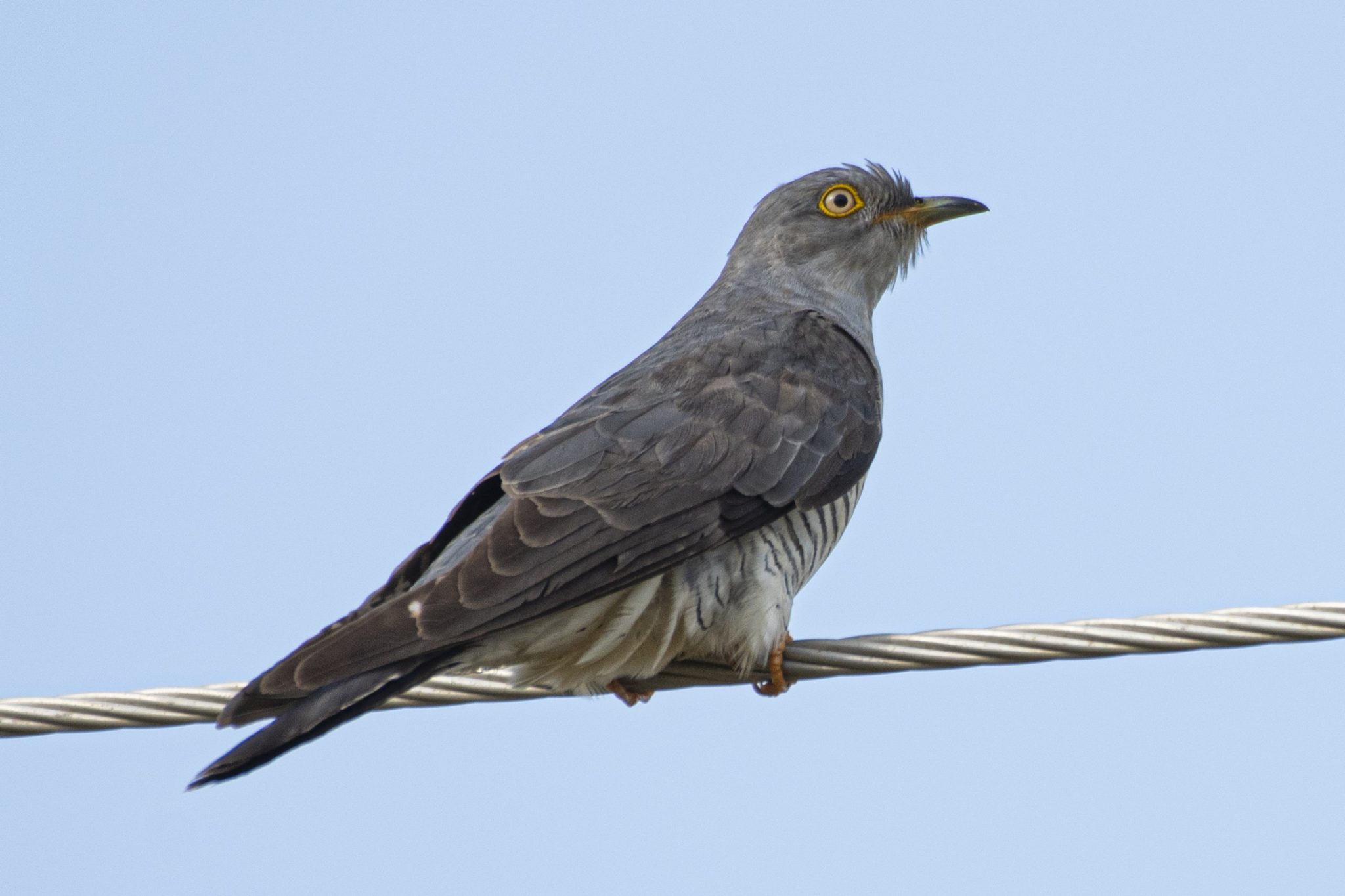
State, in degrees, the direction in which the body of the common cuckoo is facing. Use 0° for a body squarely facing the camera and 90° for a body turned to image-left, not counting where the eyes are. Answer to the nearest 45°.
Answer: approximately 270°
